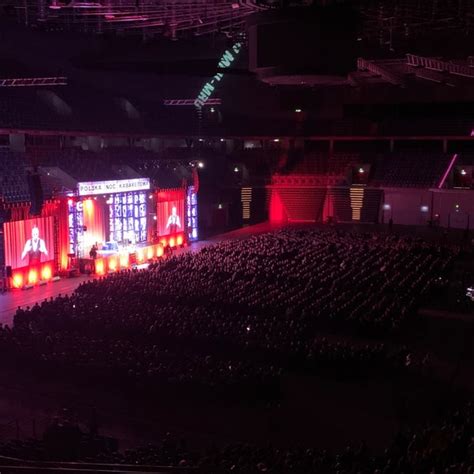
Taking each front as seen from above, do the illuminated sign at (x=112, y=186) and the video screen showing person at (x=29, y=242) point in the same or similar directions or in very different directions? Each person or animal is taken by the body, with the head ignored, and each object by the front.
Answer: same or similar directions

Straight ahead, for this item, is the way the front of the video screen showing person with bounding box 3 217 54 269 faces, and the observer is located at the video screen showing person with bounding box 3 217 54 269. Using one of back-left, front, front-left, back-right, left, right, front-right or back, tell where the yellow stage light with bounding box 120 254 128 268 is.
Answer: left

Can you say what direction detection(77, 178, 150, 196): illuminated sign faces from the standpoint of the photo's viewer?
facing the viewer and to the right of the viewer

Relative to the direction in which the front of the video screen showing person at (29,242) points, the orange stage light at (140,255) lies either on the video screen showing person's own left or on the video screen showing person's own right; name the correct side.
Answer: on the video screen showing person's own left

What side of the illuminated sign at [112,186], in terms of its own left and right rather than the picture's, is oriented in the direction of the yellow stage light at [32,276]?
right

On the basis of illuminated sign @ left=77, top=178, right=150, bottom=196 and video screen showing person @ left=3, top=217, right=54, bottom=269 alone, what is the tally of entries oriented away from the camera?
0
